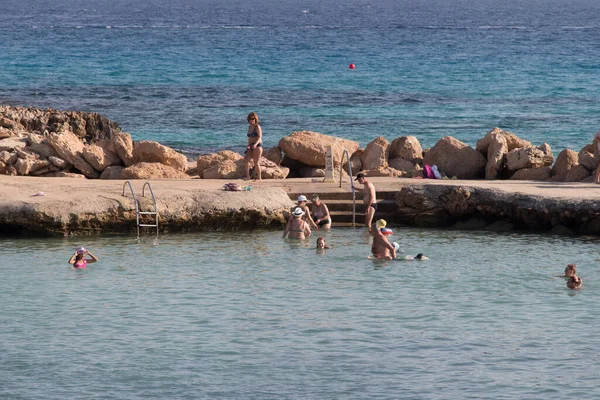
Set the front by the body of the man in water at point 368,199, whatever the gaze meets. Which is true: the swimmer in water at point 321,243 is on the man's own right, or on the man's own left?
on the man's own left

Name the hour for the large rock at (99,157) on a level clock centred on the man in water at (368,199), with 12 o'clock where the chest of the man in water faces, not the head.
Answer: The large rock is roughly at 1 o'clock from the man in water.

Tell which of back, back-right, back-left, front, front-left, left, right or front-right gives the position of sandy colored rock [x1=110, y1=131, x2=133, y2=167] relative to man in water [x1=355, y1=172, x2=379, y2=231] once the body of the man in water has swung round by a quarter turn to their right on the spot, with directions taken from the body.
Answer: front-left

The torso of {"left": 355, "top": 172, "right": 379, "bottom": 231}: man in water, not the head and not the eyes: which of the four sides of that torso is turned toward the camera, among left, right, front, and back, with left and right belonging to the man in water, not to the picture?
left
